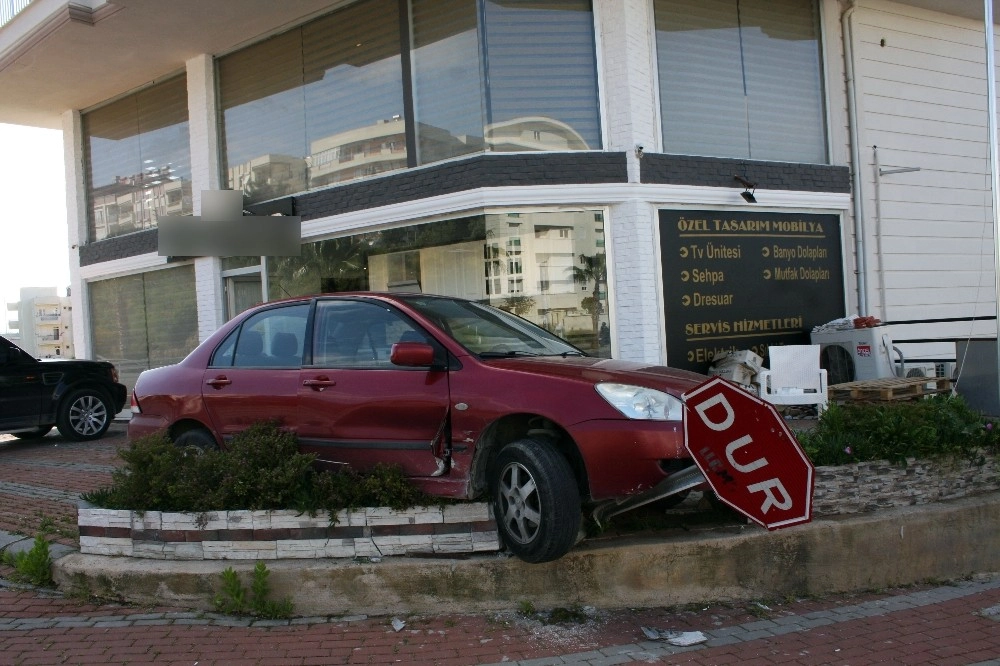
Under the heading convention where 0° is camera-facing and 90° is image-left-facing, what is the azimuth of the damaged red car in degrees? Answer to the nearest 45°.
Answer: approximately 315°

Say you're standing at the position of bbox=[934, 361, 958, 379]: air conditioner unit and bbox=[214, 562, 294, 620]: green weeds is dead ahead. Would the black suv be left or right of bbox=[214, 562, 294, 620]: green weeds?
right

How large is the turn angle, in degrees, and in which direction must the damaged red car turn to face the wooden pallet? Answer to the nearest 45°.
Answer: approximately 90° to its left

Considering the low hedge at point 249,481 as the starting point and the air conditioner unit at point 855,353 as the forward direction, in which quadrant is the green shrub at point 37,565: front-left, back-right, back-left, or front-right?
back-left

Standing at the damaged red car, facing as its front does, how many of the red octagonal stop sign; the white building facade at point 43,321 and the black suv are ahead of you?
1

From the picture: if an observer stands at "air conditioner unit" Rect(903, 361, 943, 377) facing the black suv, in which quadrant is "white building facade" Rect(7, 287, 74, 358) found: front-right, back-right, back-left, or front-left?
front-right

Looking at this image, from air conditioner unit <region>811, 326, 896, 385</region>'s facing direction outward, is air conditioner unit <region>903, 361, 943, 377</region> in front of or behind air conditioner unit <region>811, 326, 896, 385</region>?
behind

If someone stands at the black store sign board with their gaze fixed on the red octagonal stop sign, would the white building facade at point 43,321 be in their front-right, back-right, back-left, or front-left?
back-right
